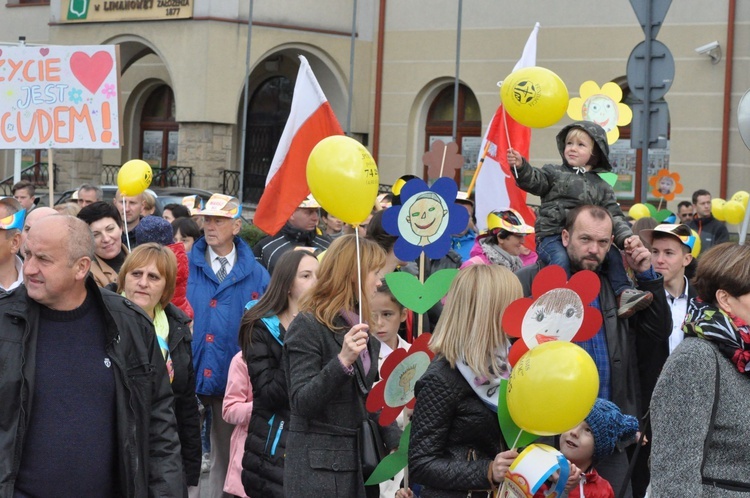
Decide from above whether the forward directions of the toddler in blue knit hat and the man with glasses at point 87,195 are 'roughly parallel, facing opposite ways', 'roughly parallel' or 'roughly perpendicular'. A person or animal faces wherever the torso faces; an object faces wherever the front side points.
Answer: roughly parallel

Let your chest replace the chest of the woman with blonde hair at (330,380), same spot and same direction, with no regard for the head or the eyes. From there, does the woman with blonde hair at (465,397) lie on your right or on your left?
on your right

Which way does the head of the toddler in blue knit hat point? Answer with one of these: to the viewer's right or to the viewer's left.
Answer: to the viewer's left

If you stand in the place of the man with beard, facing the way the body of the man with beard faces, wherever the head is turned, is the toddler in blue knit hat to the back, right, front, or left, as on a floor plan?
front

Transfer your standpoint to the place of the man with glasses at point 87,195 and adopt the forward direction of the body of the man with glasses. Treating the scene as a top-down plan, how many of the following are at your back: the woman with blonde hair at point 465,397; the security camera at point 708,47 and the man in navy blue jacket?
1

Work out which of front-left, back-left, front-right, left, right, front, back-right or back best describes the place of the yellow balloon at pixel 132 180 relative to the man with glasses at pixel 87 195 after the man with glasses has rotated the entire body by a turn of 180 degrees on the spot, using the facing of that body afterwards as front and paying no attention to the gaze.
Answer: right

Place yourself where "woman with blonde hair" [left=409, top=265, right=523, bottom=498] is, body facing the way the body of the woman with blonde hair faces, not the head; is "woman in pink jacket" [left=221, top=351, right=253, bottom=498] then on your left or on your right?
on your left
